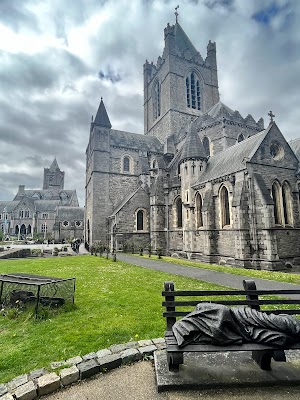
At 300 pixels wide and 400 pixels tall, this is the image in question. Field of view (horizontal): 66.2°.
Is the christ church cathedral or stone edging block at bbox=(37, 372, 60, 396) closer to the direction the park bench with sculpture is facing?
the stone edging block

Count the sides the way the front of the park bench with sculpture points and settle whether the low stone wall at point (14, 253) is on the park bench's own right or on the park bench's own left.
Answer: on the park bench's own right

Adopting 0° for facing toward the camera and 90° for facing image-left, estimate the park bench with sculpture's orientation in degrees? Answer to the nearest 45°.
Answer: approximately 0°

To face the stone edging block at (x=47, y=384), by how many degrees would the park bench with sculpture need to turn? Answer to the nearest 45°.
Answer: approximately 90° to its right

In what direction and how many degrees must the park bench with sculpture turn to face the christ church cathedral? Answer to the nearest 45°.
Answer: approximately 180°
